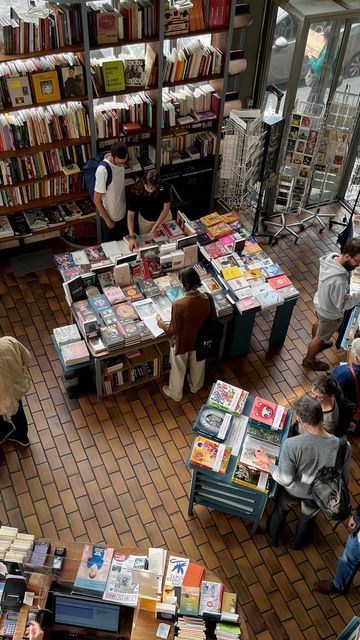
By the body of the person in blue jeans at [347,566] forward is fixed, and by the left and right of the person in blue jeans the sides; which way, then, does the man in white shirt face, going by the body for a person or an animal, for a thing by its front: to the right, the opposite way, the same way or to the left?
the opposite way

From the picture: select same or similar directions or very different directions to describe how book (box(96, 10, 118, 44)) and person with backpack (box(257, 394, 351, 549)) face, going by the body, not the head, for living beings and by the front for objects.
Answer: very different directions

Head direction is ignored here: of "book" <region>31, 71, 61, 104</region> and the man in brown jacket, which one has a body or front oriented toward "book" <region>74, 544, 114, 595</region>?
"book" <region>31, 71, 61, 104</region>

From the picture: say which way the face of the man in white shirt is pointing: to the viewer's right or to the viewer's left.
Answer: to the viewer's right

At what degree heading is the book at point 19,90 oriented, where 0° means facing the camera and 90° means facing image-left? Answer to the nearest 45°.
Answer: approximately 0°

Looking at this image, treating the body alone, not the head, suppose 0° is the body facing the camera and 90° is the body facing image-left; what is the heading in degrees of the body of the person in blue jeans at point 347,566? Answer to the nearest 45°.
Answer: approximately 90°

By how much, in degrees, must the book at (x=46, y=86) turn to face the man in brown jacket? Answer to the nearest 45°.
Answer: approximately 45° to its left
